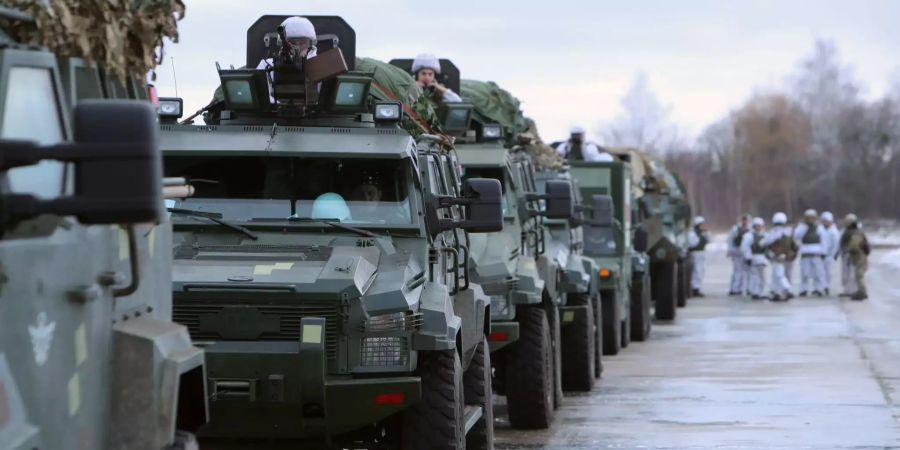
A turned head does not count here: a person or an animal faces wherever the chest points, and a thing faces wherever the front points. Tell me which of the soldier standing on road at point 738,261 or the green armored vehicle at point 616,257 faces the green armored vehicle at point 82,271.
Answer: the green armored vehicle at point 616,257

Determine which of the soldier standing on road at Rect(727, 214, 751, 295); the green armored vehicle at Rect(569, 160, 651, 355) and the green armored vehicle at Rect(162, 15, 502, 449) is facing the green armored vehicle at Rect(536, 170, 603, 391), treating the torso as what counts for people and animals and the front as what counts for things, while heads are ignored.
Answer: the green armored vehicle at Rect(569, 160, 651, 355)

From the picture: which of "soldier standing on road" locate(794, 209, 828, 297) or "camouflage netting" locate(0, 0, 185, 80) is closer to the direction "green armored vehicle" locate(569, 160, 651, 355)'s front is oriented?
the camouflage netting
